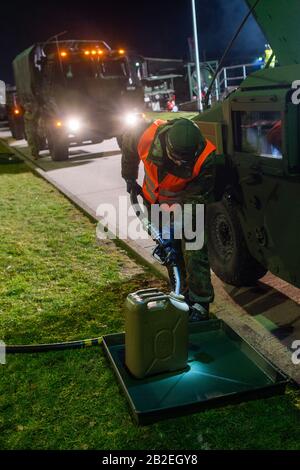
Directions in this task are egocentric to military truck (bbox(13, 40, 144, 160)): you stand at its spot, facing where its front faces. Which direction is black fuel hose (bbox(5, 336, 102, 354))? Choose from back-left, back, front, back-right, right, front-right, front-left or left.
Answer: front-right

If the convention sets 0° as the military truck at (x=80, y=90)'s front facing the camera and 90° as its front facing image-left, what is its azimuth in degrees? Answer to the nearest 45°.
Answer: approximately 315°

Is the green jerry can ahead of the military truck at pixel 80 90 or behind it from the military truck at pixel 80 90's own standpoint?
ahead
